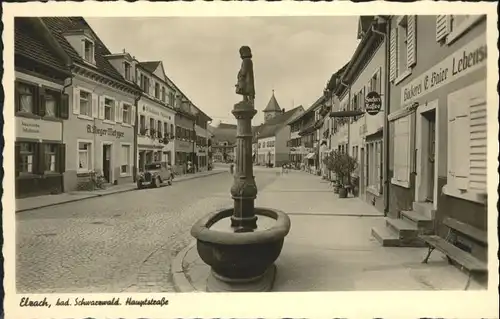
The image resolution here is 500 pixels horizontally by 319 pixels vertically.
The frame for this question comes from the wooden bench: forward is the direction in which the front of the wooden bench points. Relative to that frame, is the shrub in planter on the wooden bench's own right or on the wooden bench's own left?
on the wooden bench's own right

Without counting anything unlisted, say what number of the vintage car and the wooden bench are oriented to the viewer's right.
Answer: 0

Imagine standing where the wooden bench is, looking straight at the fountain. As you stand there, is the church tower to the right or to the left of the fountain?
right

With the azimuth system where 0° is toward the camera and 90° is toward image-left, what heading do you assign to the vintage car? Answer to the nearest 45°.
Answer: approximately 45°

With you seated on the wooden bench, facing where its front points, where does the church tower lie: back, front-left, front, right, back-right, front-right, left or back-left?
front-right

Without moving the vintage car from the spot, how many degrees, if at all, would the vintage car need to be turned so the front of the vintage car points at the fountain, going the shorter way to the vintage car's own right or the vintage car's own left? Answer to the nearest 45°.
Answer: approximately 45° to the vintage car's own left

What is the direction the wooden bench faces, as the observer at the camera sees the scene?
facing the viewer and to the left of the viewer
